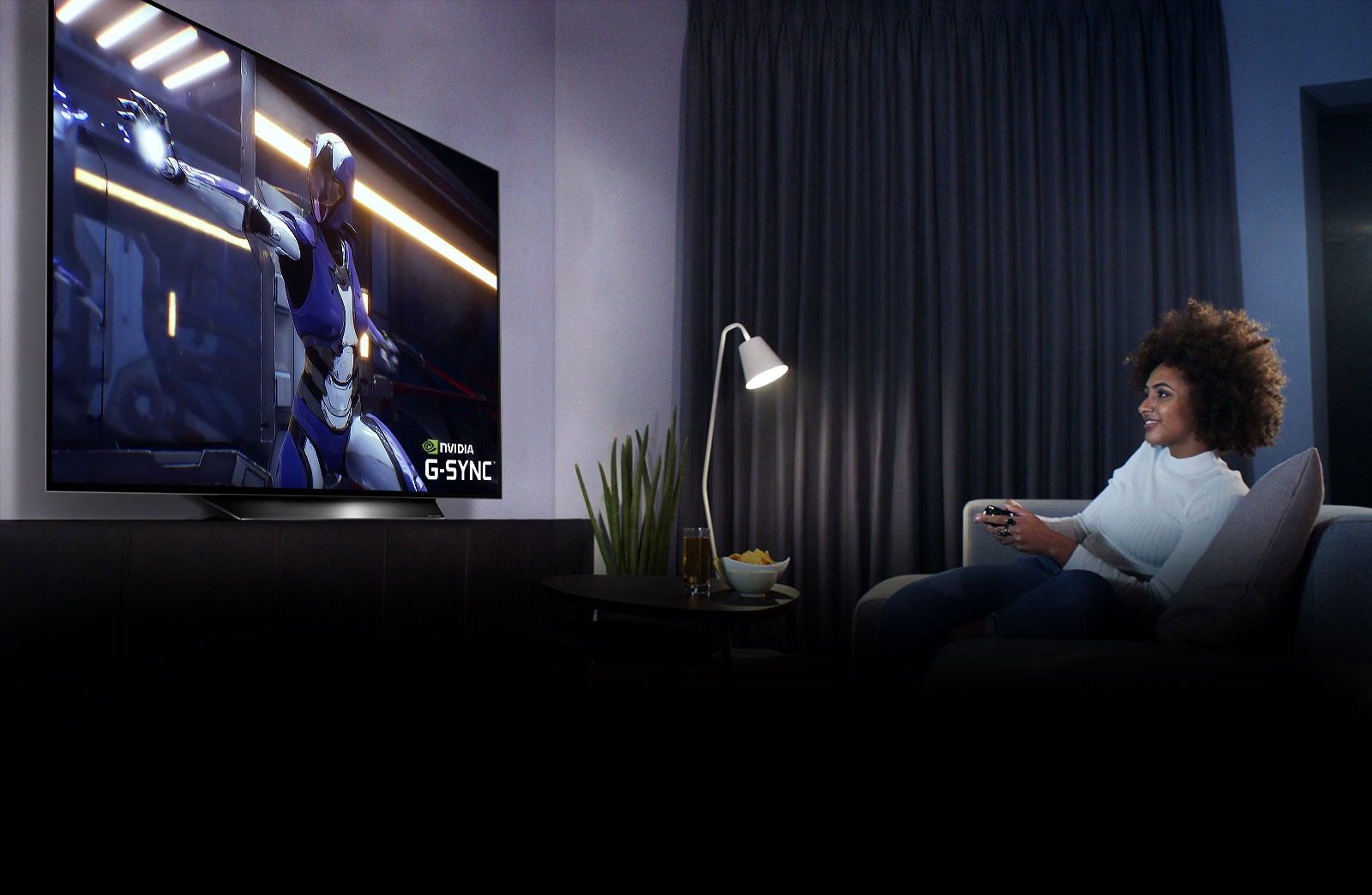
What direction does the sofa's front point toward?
to the viewer's left

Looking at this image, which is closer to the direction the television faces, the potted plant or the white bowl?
the white bowl

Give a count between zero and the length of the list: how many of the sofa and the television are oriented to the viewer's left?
1

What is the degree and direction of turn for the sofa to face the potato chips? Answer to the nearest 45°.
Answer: approximately 45° to its right

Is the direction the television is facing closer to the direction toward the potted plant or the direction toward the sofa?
the sofa

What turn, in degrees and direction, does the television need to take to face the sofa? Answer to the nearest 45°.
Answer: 0° — it already faces it

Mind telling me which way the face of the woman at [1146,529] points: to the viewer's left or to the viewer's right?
to the viewer's left

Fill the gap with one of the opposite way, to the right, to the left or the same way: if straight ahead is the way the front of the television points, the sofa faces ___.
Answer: the opposite way

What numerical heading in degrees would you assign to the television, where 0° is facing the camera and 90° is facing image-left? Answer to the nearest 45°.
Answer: approximately 315°

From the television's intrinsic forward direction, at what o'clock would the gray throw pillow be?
The gray throw pillow is roughly at 12 o'clock from the television.
